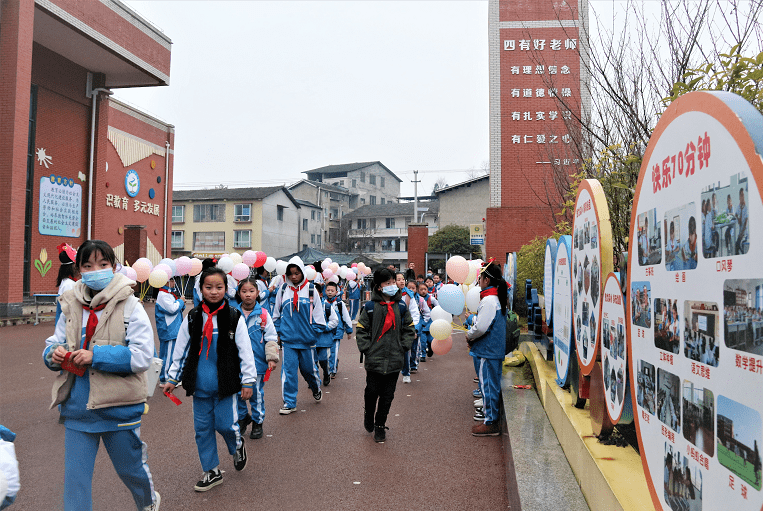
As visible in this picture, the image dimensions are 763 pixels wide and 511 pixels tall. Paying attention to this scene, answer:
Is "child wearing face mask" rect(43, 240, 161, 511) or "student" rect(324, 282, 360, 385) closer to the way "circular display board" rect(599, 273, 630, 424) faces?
the child wearing face mask

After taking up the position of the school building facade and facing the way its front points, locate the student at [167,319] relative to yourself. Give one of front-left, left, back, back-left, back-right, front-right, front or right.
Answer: front-right

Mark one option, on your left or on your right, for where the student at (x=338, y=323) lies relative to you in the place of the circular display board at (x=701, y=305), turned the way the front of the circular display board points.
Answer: on your right

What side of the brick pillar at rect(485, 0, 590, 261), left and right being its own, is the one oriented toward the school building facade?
right

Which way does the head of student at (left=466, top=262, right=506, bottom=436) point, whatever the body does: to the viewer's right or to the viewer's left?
to the viewer's left

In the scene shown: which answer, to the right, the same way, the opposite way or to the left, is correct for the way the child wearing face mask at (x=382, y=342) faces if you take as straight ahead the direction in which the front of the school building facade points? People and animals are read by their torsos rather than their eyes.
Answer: to the right

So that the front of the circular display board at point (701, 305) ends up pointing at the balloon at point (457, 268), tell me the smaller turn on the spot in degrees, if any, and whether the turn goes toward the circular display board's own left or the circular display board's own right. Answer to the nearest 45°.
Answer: approximately 90° to the circular display board's own right

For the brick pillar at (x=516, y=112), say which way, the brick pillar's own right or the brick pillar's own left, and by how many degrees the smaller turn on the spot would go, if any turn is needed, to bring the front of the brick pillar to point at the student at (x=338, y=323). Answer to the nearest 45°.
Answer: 0° — it already faces them
